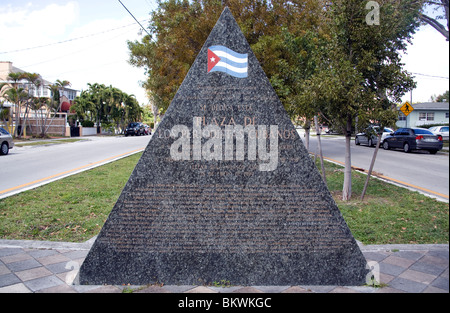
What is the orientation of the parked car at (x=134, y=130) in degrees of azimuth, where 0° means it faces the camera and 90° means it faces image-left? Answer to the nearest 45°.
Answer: approximately 45°

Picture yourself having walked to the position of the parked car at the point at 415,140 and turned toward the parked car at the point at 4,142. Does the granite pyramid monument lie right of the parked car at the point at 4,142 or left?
left

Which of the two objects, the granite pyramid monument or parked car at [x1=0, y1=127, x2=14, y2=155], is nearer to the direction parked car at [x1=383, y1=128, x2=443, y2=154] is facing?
the parked car

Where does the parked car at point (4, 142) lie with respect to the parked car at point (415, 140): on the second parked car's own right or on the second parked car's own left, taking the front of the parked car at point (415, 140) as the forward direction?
on the second parked car's own left

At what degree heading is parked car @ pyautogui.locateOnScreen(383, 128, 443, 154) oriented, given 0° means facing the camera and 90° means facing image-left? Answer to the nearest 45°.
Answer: approximately 135°

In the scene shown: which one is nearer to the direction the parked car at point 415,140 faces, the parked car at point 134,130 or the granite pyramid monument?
the parked car

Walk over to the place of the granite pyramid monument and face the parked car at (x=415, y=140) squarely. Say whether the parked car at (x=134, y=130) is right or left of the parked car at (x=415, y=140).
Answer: left

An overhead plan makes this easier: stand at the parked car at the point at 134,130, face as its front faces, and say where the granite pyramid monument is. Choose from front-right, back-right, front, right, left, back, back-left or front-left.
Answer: front-left
